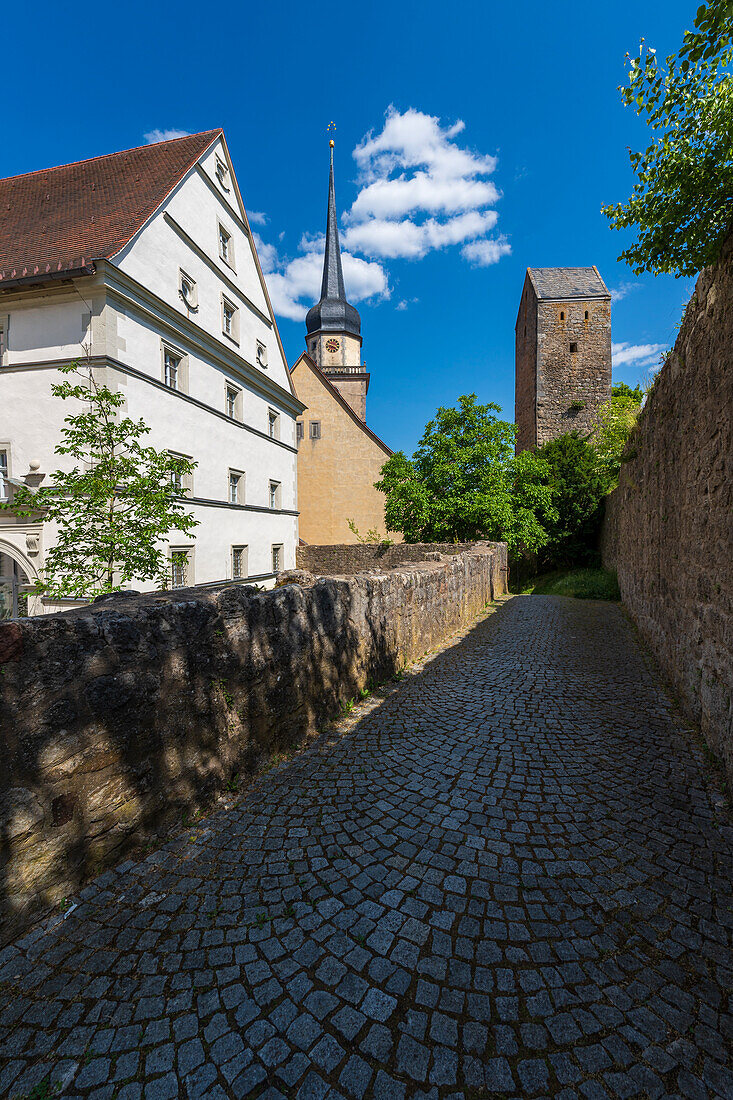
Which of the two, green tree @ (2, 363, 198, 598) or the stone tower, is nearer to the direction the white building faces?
the green tree

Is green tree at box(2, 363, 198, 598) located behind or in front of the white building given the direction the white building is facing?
in front

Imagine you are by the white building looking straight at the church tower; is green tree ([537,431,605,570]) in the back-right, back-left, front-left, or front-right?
front-right
